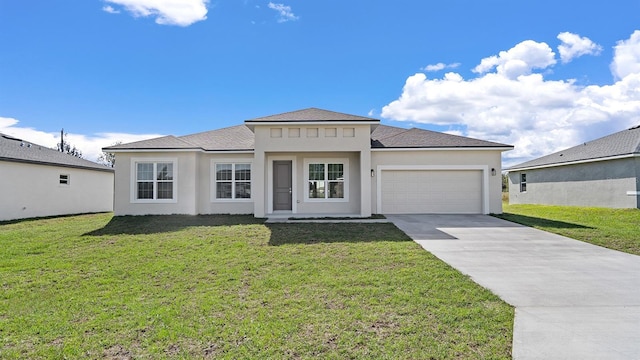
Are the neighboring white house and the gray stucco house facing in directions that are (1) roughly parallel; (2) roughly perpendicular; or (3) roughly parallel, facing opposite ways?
roughly parallel

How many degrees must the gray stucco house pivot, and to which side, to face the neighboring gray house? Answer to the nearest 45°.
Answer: approximately 90° to its left

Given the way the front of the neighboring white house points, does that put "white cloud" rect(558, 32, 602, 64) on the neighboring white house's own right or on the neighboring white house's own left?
on the neighboring white house's own left

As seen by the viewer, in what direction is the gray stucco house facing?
toward the camera

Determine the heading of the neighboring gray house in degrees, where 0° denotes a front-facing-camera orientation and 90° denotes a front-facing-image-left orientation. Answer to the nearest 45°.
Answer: approximately 315°

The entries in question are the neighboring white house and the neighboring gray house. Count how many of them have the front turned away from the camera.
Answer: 0

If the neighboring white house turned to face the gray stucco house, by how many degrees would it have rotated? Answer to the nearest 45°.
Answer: approximately 90° to its left

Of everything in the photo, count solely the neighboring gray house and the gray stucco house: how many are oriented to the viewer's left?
0

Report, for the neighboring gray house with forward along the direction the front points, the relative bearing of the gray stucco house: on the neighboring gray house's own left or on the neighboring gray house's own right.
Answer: on the neighboring gray house's own right

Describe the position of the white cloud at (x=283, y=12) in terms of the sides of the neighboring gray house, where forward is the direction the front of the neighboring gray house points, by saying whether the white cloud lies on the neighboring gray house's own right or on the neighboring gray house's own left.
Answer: on the neighboring gray house's own right

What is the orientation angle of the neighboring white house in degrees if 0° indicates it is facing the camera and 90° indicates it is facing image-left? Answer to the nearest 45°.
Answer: approximately 45°
